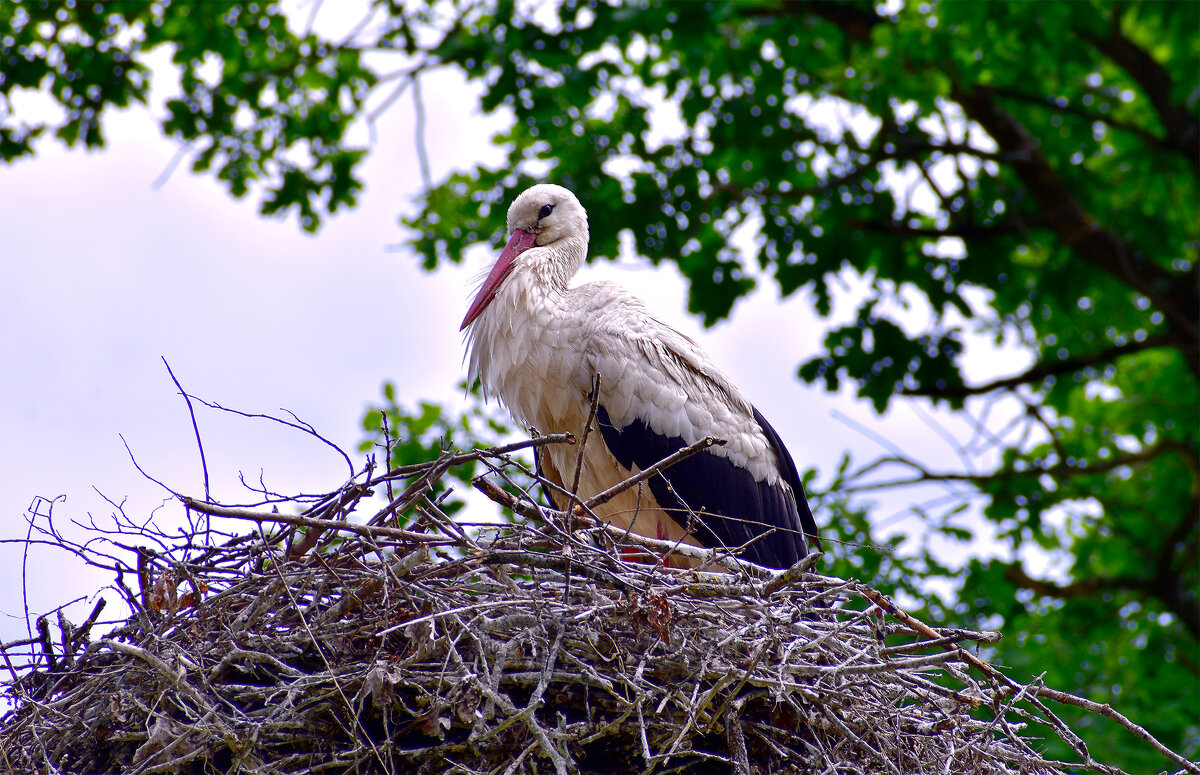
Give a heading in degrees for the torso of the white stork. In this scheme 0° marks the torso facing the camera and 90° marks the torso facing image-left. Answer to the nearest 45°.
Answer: approximately 90°
